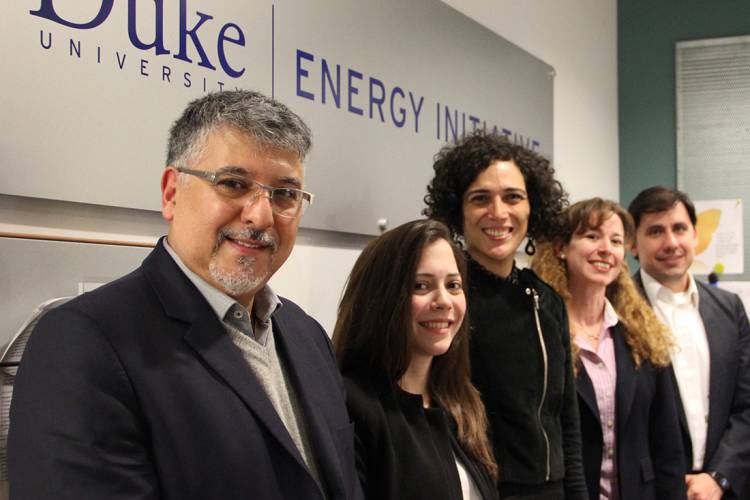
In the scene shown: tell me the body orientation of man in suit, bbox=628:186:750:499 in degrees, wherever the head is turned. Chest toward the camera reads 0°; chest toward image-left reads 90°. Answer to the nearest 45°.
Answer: approximately 0°

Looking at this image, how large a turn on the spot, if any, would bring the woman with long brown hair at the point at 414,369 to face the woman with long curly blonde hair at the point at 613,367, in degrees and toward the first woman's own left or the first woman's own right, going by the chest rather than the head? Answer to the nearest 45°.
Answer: approximately 90° to the first woman's own left

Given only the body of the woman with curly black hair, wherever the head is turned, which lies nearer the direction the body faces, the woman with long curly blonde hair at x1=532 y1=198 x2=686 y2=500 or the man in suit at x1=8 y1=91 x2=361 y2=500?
the man in suit

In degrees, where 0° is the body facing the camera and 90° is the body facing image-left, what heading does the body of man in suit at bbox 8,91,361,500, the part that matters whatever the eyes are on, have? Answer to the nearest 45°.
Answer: approximately 315°

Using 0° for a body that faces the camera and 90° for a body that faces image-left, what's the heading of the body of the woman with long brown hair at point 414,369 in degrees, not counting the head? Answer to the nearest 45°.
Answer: approximately 315°

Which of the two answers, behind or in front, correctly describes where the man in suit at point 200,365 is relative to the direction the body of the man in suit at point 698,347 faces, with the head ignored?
in front

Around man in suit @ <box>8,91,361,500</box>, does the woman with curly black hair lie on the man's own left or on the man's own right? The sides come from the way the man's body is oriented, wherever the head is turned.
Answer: on the man's own left

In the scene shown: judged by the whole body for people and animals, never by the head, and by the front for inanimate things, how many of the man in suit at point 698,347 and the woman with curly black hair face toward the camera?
2
